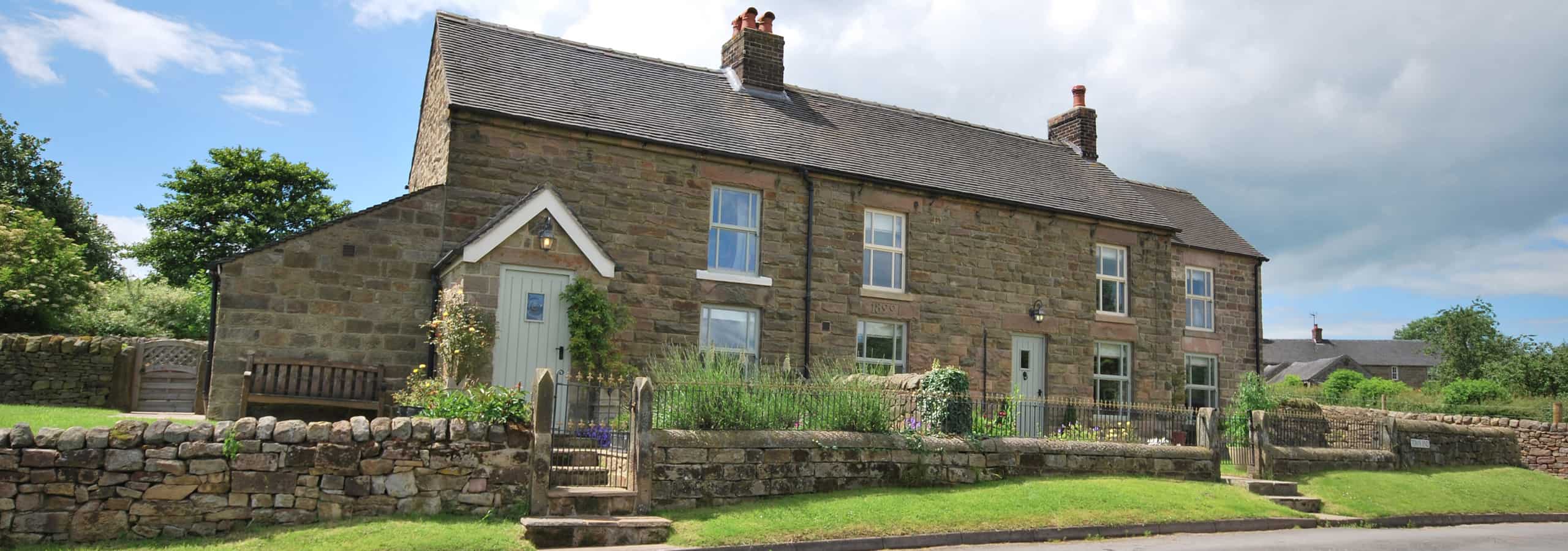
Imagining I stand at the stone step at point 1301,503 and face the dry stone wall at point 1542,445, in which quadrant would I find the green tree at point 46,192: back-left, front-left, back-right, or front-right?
back-left

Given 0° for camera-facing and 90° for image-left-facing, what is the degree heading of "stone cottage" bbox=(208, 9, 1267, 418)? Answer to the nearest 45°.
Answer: approximately 315°

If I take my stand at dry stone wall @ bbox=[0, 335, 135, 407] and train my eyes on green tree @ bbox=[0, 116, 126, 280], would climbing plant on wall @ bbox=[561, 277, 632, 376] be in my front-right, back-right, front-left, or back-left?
back-right

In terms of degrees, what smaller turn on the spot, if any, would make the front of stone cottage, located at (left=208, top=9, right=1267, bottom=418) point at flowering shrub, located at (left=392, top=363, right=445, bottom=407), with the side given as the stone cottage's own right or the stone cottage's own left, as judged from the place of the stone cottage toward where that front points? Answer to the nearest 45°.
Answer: approximately 90° to the stone cottage's own right

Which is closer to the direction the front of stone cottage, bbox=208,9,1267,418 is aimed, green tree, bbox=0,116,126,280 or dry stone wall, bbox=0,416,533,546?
the dry stone wall

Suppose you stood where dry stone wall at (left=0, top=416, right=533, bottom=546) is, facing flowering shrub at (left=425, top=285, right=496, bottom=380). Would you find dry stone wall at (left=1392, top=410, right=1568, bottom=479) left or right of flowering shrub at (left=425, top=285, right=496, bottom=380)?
right

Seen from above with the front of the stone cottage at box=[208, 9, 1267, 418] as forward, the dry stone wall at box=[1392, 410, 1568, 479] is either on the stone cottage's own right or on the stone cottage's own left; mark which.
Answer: on the stone cottage's own left

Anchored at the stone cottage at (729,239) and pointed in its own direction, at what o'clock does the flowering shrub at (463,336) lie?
The flowering shrub is roughly at 3 o'clock from the stone cottage.

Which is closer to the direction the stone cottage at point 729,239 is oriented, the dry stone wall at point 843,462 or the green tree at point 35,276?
the dry stone wall
